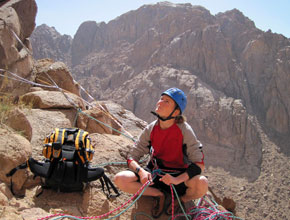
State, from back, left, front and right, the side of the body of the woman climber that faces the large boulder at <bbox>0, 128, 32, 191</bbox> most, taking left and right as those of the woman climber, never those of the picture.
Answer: right

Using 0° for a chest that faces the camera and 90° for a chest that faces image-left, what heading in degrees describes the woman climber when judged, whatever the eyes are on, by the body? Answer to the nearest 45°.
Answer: approximately 0°
